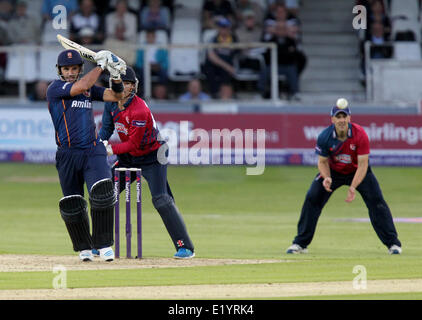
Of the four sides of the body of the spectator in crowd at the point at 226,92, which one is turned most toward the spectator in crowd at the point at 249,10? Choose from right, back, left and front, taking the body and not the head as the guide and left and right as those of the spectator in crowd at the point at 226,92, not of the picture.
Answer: back

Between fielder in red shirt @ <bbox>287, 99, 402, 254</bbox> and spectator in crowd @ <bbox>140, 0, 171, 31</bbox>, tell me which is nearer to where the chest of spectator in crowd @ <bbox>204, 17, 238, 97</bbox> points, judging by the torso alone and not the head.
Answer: the fielder in red shirt

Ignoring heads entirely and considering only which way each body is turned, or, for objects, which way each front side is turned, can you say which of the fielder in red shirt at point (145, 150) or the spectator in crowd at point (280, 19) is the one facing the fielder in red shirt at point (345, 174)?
the spectator in crowd

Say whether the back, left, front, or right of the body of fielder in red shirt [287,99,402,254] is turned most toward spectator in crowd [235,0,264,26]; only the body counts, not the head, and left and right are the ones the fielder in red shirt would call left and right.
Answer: back

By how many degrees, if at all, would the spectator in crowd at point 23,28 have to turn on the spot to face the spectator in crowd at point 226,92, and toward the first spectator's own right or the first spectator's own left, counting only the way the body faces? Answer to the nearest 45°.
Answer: approximately 45° to the first spectator's own left

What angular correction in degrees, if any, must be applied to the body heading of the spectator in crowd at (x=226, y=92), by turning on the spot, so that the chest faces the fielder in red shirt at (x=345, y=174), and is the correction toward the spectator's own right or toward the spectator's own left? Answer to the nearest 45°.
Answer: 0° — they already face them

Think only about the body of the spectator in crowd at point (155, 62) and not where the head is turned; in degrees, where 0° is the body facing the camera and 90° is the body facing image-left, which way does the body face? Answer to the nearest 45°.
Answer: approximately 0°
